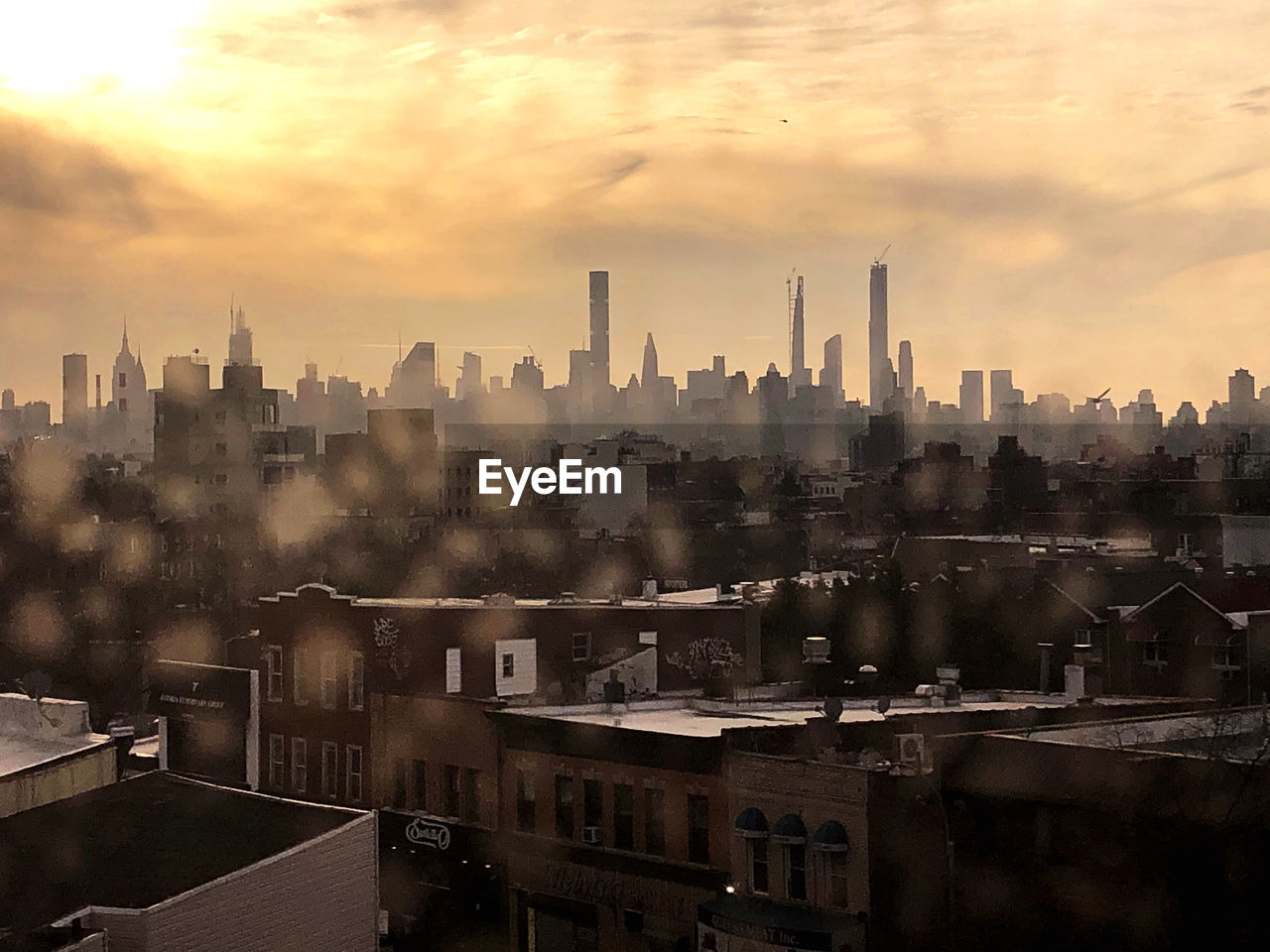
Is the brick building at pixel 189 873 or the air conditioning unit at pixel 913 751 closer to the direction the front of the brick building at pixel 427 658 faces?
the brick building

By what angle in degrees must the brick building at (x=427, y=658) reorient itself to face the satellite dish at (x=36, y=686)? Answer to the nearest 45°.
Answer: approximately 45° to its right

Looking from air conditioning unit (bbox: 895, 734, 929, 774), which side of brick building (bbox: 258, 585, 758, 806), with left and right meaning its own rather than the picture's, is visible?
left

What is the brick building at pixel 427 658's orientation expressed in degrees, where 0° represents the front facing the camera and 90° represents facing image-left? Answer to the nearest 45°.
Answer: approximately 45°

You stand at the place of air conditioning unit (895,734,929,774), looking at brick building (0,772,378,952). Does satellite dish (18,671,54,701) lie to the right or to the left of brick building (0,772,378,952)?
right

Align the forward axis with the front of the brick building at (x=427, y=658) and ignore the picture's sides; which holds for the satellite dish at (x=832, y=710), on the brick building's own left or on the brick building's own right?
on the brick building's own left

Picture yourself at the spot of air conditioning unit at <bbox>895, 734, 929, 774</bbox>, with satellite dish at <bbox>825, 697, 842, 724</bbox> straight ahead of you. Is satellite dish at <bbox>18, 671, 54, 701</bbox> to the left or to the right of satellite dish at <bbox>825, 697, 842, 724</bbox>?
left
